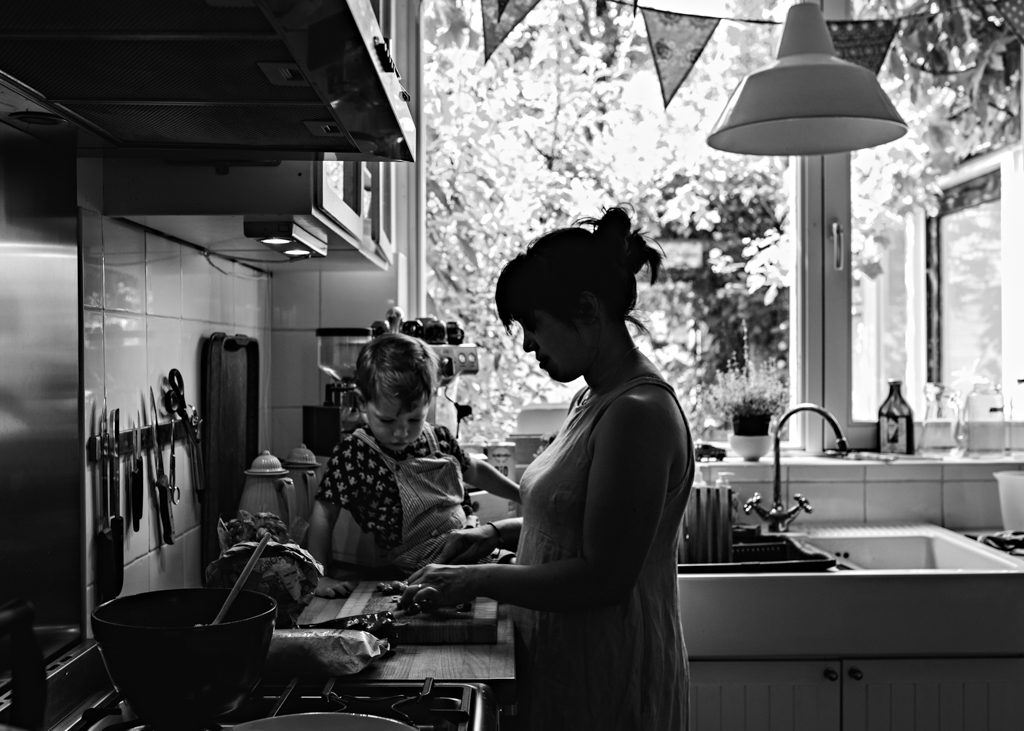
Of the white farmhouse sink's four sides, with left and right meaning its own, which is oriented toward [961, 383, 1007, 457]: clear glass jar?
back

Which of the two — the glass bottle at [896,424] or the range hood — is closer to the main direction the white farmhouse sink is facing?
the range hood

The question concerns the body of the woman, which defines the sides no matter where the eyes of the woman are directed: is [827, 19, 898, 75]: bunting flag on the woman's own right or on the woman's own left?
on the woman's own right

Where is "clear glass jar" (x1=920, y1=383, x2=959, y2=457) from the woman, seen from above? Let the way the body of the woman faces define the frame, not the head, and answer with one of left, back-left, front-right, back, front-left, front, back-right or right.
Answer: back-right

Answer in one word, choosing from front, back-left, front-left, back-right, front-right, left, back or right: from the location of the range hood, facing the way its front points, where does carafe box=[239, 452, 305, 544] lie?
left

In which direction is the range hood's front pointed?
to the viewer's right

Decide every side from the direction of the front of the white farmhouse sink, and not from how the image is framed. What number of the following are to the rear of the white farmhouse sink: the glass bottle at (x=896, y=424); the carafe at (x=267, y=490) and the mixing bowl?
1

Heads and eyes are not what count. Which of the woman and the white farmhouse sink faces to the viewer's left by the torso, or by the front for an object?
the woman

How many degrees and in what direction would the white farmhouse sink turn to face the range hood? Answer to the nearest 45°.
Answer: approximately 45° to its right

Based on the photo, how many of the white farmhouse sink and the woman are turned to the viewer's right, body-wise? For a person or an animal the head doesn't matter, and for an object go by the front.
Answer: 0

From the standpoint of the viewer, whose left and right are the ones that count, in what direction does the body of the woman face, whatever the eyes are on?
facing to the left of the viewer

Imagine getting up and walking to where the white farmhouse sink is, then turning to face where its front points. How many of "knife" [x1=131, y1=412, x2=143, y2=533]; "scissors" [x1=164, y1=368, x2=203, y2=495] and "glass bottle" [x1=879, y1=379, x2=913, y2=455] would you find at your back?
1

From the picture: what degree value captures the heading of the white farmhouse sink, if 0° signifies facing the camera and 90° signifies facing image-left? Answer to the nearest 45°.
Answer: approximately 0°

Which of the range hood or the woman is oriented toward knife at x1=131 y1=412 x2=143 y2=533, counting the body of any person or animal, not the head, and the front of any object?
the woman

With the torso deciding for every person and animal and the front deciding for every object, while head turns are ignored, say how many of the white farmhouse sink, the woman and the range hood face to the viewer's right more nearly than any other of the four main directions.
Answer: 1

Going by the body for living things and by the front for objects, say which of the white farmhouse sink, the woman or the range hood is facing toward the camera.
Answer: the white farmhouse sink

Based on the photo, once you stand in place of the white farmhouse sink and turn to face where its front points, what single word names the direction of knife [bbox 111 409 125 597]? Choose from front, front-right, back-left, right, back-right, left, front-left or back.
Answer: front-right

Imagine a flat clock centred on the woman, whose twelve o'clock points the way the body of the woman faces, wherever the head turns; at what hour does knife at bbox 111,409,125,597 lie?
The knife is roughly at 12 o'clock from the woman.

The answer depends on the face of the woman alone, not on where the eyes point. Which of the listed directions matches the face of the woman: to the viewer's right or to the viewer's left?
to the viewer's left
